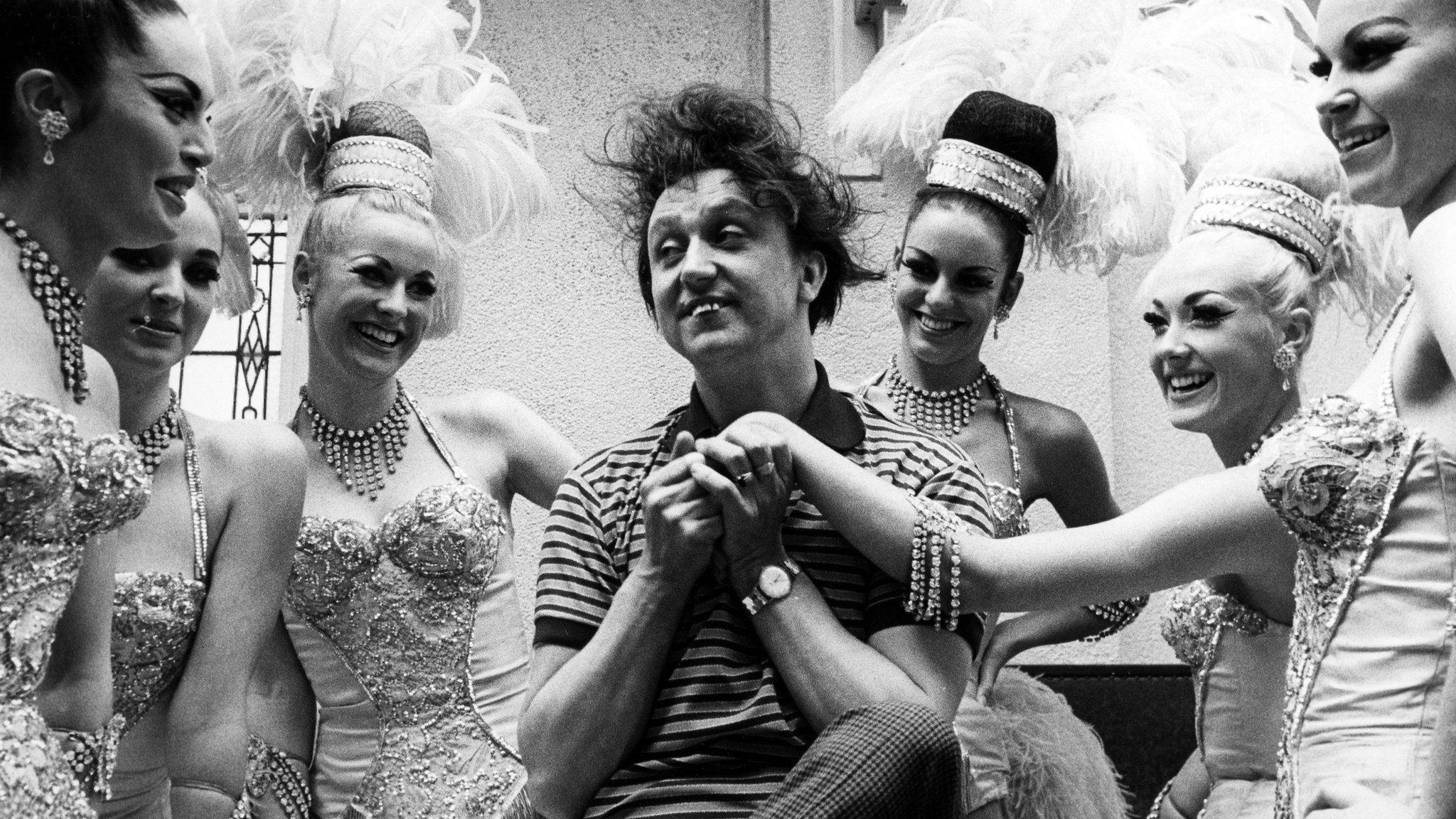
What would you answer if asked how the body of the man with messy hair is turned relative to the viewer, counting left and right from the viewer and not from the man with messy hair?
facing the viewer
